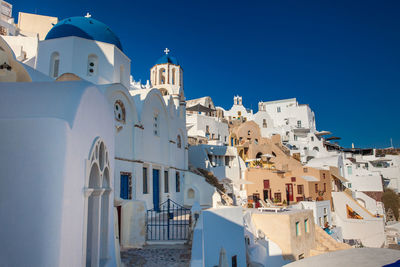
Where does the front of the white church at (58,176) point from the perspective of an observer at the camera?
facing the viewer and to the right of the viewer
